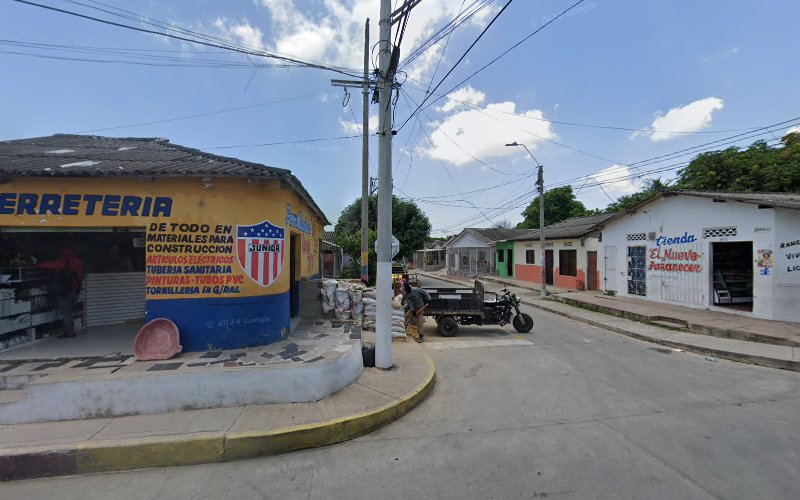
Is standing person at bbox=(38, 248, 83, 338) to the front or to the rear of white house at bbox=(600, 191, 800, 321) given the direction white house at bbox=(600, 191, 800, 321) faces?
to the front

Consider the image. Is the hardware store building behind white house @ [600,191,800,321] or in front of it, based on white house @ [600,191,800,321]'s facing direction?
in front

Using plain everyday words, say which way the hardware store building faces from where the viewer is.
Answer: facing the viewer

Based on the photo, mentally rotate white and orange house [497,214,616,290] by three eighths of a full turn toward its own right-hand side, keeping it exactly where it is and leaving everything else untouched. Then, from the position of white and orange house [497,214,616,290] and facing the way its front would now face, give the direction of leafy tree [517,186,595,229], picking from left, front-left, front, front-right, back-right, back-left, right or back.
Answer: front

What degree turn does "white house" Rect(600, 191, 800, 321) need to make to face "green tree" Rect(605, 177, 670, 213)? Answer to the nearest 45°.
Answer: approximately 135° to its right

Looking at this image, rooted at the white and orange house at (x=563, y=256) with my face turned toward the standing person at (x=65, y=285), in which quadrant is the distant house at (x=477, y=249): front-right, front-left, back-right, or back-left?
back-right

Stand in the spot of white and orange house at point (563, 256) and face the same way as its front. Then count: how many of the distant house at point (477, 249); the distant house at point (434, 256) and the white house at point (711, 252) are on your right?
2

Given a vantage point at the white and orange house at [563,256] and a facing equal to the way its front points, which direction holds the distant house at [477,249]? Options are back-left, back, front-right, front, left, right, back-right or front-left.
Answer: right

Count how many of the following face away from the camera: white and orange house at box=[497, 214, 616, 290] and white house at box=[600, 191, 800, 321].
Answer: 0

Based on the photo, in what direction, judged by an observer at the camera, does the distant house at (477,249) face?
facing the viewer and to the left of the viewer

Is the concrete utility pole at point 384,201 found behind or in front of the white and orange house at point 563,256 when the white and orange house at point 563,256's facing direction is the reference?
in front

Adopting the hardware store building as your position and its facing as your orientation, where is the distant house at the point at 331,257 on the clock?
The distant house is roughly at 7 o'clock from the hardware store building.

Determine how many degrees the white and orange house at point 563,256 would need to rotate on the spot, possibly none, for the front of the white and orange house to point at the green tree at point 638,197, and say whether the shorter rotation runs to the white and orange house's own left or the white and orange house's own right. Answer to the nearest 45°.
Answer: approximately 180°
